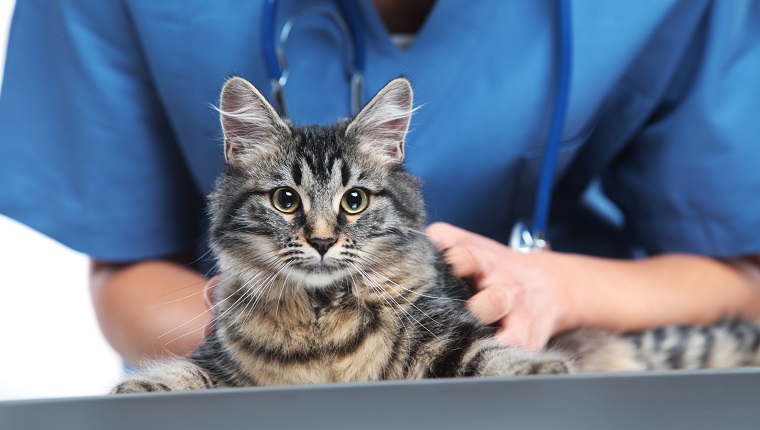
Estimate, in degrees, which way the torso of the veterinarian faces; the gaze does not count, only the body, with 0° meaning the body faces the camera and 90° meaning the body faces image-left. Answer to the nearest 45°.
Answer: approximately 0°

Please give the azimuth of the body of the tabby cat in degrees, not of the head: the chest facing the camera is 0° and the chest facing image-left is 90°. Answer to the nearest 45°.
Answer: approximately 0°

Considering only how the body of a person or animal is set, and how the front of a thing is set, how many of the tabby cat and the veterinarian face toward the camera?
2
